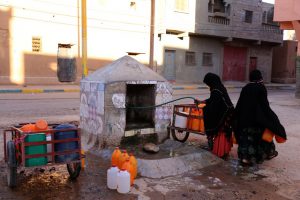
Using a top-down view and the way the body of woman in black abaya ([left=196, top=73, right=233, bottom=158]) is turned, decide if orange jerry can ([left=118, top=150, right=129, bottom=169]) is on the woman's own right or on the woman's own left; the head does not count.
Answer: on the woman's own left

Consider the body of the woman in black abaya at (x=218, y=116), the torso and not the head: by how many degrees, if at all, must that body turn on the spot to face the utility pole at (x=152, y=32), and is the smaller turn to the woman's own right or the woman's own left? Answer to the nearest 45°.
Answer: approximately 90° to the woman's own right

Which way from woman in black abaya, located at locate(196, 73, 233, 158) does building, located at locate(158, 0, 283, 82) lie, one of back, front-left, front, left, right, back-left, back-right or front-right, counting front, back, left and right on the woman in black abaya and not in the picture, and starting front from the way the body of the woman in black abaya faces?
right

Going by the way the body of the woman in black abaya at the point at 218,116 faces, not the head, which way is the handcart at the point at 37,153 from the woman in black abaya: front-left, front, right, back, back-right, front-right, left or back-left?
front-left

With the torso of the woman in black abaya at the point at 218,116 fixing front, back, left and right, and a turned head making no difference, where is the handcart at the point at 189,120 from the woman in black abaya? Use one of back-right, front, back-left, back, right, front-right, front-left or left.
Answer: front-right

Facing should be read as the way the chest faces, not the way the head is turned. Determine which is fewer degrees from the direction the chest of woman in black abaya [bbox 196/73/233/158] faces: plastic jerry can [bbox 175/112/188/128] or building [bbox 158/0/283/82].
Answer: the plastic jerry can

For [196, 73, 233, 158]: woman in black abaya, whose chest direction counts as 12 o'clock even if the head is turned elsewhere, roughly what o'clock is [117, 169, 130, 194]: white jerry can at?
The white jerry can is roughly at 10 o'clock from the woman in black abaya.

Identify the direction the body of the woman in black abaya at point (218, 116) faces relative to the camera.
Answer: to the viewer's left

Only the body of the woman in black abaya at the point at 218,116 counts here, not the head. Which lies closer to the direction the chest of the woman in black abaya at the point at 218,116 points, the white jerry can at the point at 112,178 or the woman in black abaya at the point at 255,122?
the white jerry can

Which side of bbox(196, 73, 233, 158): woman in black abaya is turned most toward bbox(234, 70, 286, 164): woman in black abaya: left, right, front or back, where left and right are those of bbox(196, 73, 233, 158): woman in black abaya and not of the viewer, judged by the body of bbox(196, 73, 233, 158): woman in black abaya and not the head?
back
